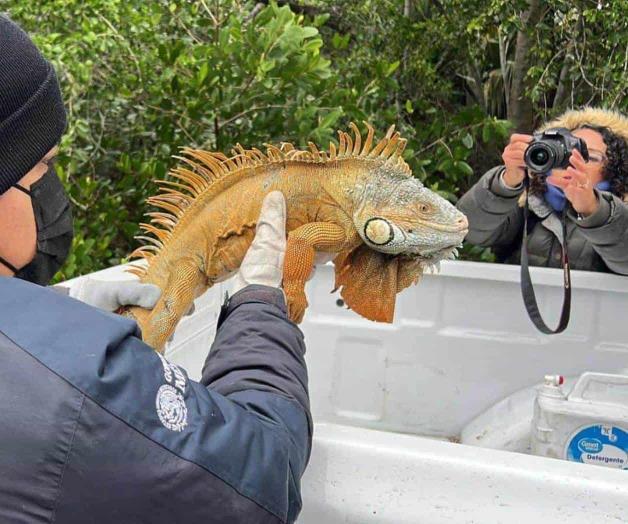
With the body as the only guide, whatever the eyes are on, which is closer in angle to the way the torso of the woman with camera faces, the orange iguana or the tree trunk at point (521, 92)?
the orange iguana

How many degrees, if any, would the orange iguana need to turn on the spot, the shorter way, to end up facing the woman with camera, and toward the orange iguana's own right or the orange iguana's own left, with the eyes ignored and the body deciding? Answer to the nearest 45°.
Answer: approximately 45° to the orange iguana's own left

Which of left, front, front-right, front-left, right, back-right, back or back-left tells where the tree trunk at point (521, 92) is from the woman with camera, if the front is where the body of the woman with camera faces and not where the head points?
back-right

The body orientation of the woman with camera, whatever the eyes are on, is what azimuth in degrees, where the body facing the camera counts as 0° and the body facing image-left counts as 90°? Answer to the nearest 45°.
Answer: approximately 45°

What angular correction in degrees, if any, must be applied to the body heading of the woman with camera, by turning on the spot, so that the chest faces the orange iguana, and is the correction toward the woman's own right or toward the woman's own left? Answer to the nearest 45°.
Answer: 0° — they already face it

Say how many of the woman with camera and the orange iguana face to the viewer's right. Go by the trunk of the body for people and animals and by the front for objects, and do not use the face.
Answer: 1

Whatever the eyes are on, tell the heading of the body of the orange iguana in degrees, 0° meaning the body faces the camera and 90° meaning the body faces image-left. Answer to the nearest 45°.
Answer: approximately 270°
